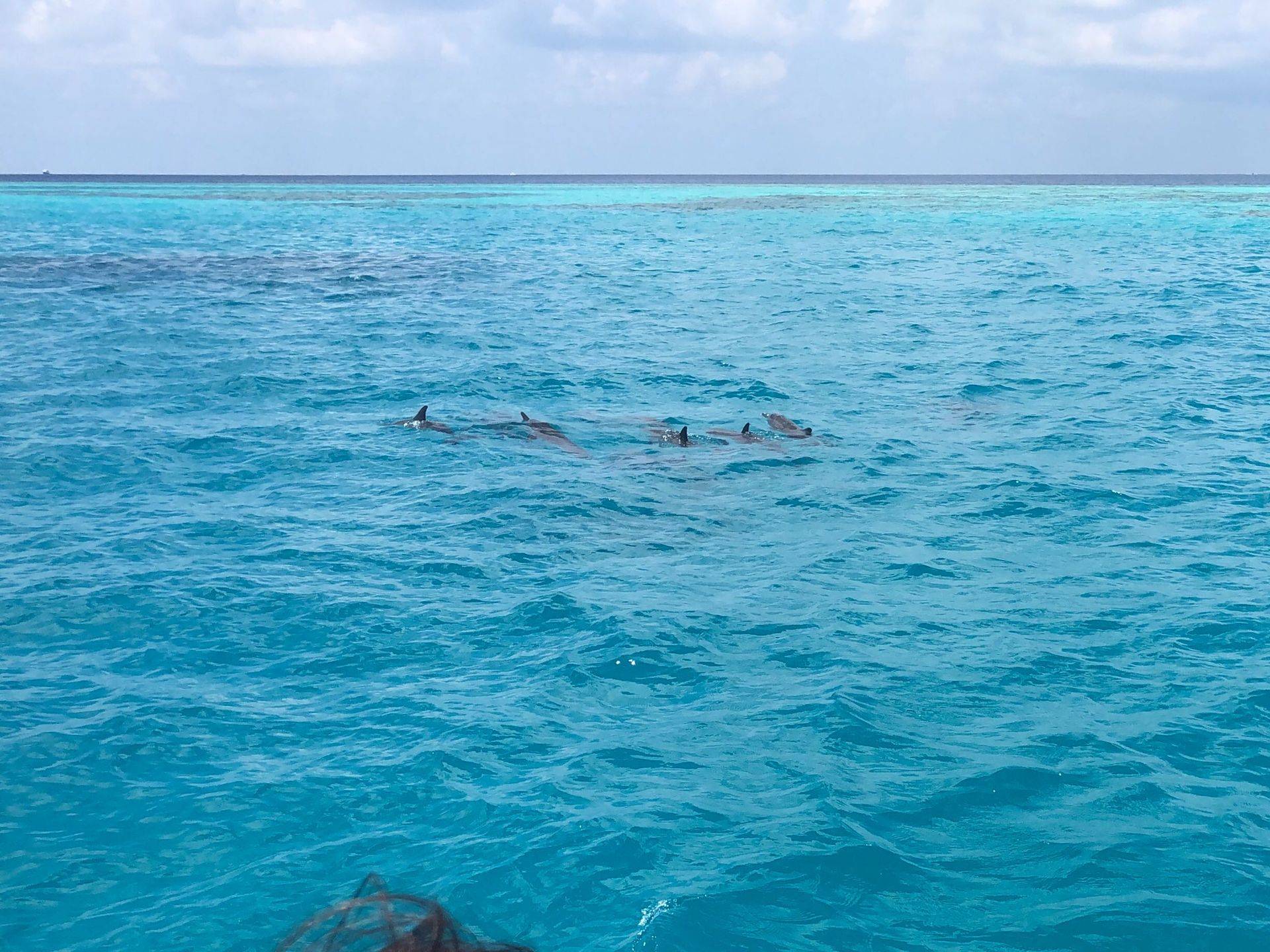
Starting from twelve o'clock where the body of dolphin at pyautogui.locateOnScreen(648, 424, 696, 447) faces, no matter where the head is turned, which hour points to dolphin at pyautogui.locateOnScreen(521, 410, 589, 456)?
dolphin at pyautogui.locateOnScreen(521, 410, 589, 456) is roughly at 12 o'clock from dolphin at pyautogui.locateOnScreen(648, 424, 696, 447).

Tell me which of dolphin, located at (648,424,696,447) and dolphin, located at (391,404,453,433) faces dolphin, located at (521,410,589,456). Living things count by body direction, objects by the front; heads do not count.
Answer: dolphin, located at (648,424,696,447)

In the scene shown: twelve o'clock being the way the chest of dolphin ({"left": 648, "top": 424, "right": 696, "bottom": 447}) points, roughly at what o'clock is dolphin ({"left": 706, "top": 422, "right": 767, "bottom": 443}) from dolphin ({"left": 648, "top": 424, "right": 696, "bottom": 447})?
dolphin ({"left": 706, "top": 422, "right": 767, "bottom": 443}) is roughly at 6 o'clock from dolphin ({"left": 648, "top": 424, "right": 696, "bottom": 447}).

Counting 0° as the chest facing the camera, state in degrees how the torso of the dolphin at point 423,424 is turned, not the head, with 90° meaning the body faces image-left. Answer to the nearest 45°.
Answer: approximately 90°

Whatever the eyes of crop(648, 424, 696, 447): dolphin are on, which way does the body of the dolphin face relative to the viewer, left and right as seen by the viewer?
facing to the left of the viewer

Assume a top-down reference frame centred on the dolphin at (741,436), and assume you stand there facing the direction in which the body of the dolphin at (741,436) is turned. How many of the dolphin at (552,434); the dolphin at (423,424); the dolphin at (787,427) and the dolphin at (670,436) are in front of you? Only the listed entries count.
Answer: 3

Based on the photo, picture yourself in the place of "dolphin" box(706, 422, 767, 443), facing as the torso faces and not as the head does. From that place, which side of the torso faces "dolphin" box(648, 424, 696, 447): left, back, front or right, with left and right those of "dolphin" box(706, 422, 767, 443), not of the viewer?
front

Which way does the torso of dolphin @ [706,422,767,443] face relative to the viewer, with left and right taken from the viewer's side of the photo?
facing to the left of the viewer
